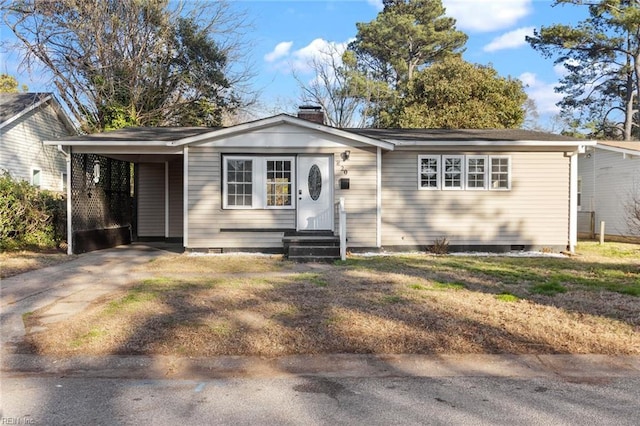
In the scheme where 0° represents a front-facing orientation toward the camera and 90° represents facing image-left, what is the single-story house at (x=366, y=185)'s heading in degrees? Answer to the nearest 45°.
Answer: approximately 0°

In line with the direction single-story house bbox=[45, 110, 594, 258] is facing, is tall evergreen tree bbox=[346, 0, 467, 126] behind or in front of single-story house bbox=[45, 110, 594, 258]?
behind

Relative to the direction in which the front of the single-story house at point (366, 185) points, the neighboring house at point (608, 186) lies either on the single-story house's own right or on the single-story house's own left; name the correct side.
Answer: on the single-story house's own left

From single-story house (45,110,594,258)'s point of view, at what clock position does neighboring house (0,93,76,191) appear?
The neighboring house is roughly at 4 o'clock from the single-story house.

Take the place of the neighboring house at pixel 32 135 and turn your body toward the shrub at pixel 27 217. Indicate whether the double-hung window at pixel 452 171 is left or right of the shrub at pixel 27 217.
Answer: left

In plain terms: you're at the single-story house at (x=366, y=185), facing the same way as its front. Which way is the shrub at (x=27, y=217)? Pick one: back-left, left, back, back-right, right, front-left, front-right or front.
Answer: right
